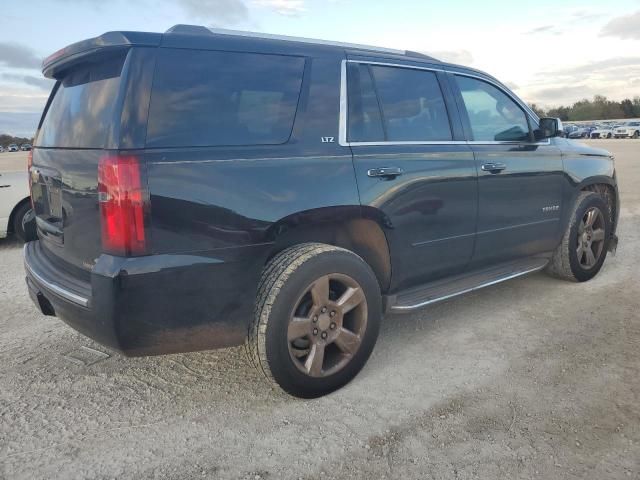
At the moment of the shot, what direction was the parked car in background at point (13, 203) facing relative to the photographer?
facing to the left of the viewer

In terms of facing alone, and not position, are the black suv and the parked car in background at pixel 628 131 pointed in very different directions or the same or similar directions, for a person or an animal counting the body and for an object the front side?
very different directions

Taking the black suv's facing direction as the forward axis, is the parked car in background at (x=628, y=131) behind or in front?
in front

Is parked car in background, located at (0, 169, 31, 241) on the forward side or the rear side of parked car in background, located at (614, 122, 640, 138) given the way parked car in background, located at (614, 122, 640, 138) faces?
on the forward side

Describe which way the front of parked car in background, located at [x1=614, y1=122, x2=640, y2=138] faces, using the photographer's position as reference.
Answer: facing the viewer and to the left of the viewer

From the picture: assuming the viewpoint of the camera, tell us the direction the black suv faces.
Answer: facing away from the viewer and to the right of the viewer
